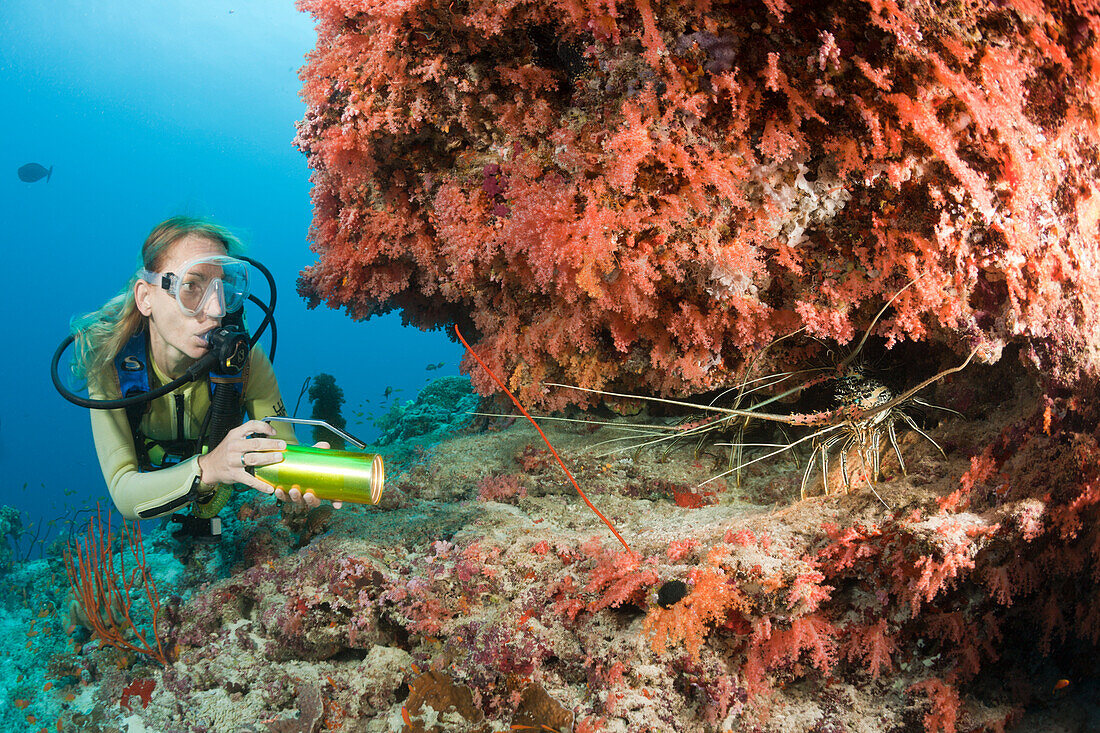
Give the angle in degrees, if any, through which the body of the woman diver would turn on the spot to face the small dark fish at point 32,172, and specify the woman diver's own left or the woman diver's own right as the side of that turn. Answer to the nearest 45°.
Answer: approximately 135° to the woman diver's own left

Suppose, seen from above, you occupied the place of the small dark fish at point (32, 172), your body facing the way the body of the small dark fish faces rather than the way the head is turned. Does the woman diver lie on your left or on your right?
on your left

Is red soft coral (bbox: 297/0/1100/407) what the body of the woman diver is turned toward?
yes

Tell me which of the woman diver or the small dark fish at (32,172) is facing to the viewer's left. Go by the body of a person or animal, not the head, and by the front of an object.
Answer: the small dark fish

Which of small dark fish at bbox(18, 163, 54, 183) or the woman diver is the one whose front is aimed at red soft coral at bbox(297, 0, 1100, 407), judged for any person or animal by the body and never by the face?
the woman diver

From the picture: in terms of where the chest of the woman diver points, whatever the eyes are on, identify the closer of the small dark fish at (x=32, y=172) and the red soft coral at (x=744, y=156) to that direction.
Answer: the red soft coral

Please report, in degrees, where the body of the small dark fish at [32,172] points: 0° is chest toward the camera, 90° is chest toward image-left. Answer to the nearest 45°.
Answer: approximately 90°

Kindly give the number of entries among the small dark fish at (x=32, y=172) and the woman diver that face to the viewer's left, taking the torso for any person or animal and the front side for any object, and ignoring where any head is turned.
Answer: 1

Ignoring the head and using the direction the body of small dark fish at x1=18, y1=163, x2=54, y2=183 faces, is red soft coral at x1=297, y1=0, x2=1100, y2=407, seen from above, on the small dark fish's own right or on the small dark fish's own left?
on the small dark fish's own left

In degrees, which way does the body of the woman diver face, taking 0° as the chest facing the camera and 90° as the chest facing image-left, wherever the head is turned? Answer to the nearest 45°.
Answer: approximately 315°
